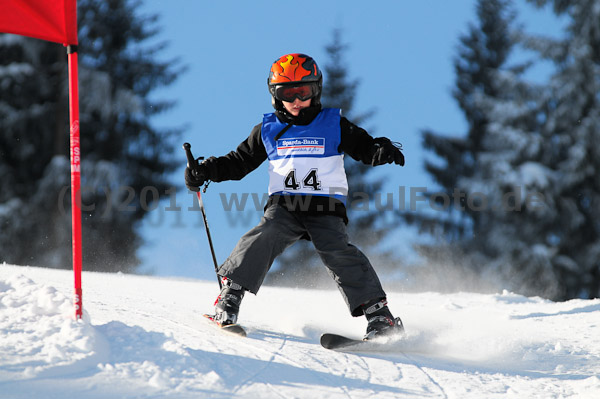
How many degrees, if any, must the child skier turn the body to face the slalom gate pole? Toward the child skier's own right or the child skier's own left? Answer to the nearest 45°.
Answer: approximately 45° to the child skier's own right

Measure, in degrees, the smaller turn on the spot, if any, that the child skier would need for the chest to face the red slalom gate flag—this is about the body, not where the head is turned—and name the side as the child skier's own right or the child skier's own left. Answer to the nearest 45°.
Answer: approximately 90° to the child skier's own right

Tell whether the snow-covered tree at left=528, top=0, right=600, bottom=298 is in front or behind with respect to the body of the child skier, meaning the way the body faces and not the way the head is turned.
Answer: behind

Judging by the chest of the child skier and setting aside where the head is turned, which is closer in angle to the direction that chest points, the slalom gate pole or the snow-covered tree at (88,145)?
the slalom gate pole

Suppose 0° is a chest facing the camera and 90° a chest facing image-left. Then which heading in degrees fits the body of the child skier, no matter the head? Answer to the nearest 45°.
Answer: approximately 0°
